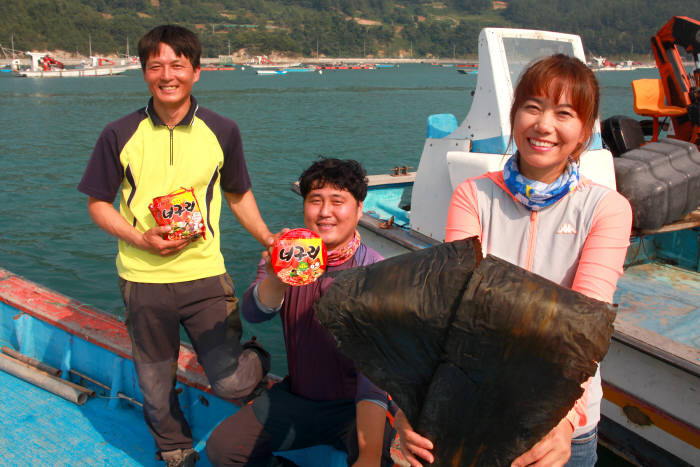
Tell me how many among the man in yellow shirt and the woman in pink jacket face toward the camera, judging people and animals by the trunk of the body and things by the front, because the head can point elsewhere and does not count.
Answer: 2

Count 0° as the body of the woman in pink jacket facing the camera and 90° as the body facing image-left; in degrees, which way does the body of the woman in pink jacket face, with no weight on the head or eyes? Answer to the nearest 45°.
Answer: approximately 0°

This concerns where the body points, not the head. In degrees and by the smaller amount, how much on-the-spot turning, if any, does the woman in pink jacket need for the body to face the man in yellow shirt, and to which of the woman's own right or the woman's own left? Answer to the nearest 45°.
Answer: approximately 90° to the woman's own right

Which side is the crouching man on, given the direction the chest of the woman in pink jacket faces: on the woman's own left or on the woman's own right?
on the woman's own right

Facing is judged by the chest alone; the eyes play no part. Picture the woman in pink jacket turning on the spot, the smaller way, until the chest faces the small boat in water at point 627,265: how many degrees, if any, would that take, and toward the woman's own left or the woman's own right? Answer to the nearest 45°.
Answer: approximately 180°
